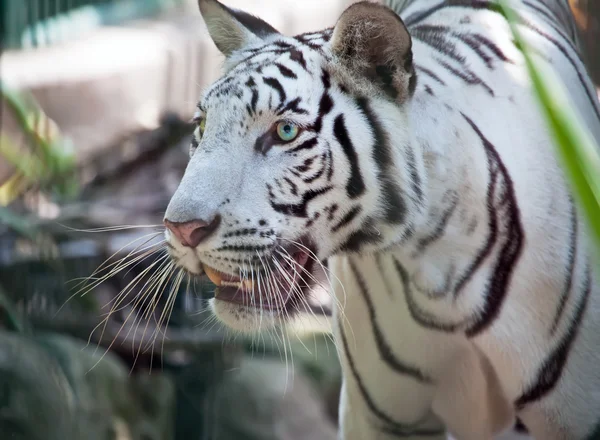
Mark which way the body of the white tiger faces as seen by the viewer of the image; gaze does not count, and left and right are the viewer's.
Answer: facing the viewer and to the left of the viewer
